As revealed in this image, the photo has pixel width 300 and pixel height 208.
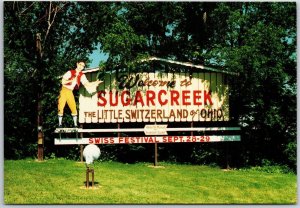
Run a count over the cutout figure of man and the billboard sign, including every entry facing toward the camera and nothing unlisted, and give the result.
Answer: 2

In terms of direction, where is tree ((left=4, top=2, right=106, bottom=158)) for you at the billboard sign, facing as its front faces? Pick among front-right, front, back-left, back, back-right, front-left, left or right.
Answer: right

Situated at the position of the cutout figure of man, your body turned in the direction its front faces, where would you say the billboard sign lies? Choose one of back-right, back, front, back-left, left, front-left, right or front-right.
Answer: left

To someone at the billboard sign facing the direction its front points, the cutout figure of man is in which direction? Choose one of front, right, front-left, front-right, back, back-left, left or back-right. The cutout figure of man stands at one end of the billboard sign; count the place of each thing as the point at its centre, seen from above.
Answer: right

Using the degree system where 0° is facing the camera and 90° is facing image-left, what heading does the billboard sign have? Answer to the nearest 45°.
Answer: approximately 0°

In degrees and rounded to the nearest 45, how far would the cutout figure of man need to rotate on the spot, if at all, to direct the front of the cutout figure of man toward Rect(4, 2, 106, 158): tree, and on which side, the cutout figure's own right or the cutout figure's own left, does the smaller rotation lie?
approximately 90° to the cutout figure's own right
